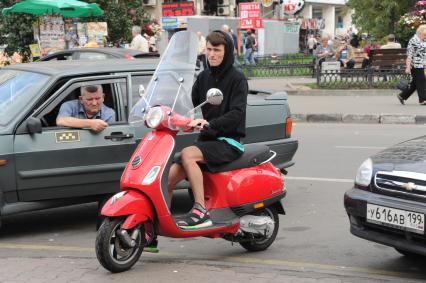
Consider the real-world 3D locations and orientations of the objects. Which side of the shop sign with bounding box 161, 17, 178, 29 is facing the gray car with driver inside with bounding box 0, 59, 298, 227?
front

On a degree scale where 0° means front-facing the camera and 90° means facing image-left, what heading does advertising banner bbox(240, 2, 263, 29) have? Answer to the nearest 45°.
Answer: approximately 0°

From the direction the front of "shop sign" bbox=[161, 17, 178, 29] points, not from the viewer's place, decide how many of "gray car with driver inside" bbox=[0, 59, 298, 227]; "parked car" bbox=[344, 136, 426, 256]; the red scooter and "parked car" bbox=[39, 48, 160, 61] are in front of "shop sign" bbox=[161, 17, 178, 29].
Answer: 4

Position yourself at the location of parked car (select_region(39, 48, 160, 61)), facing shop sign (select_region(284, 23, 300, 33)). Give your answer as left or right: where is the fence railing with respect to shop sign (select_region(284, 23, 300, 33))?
right

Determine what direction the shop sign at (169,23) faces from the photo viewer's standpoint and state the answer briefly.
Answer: facing the viewer

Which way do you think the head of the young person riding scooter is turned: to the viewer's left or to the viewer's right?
to the viewer's left

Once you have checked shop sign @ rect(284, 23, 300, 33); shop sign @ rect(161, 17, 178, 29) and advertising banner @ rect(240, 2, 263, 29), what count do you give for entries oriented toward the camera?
3

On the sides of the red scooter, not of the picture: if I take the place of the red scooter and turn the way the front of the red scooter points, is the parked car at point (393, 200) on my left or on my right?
on my left

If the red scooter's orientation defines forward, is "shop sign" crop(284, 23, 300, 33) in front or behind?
behind

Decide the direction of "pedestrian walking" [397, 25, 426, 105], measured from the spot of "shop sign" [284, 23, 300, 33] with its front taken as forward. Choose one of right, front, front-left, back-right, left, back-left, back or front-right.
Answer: front

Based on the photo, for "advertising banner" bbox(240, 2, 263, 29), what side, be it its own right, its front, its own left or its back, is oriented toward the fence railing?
front

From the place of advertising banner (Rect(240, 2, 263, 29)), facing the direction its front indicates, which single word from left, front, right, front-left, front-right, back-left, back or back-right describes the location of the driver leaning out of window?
front

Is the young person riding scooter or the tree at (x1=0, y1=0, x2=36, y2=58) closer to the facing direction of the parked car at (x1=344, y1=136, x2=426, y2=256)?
the young person riding scooter

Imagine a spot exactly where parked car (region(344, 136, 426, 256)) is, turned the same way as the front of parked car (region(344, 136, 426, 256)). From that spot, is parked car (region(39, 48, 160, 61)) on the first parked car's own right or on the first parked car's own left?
on the first parked car's own right

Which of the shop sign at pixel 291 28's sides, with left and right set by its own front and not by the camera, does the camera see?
front

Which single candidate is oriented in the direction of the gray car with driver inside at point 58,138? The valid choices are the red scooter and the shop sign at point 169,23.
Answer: the shop sign
